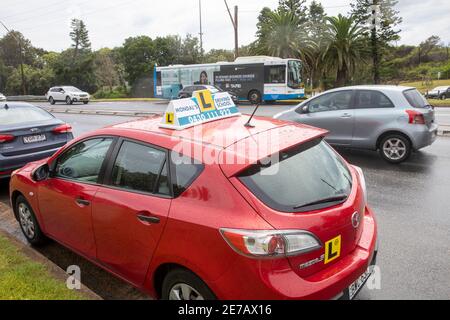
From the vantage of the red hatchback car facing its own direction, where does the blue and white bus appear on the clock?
The blue and white bus is roughly at 2 o'clock from the red hatchback car.

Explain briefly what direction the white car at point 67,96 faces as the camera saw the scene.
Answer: facing the viewer and to the right of the viewer

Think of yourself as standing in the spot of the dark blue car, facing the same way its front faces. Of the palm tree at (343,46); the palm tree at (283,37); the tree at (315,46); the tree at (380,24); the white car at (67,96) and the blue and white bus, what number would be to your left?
0

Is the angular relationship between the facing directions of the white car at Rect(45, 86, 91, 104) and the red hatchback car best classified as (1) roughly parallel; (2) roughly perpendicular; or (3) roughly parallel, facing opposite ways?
roughly parallel, facing opposite ways

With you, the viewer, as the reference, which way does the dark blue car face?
facing away from the viewer and to the left of the viewer

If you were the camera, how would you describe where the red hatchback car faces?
facing away from the viewer and to the left of the viewer

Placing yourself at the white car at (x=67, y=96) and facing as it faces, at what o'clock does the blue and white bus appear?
The blue and white bus is roughly at 12 o'clock from the white car.

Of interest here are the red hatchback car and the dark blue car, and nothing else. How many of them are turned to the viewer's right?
0

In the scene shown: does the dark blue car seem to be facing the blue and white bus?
no

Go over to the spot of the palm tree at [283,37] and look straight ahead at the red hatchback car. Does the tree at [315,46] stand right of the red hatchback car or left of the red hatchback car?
left

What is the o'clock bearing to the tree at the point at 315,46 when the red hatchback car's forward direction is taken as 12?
The tree is roughly at 2 o'clock from the red hatchback car.

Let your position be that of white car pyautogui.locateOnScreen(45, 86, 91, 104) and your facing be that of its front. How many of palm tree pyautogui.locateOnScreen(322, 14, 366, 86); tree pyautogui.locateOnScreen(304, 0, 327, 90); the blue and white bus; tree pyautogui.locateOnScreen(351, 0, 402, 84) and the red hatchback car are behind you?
0

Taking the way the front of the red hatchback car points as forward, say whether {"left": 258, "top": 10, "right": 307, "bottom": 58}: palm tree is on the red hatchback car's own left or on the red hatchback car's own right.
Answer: on the red hatchback car's own right

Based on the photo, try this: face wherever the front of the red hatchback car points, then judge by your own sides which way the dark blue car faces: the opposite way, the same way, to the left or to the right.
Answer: the same way

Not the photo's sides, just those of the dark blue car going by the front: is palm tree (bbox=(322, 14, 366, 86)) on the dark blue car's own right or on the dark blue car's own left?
on the dark blue car's own right

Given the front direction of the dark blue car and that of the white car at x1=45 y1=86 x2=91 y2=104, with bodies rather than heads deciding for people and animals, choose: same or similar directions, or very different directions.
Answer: very different directions

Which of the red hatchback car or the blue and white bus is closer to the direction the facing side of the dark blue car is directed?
the blue and white bus

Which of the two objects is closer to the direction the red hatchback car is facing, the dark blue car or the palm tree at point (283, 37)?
the dark blue car

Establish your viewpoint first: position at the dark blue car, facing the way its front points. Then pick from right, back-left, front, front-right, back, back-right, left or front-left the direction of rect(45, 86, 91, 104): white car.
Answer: front-right
